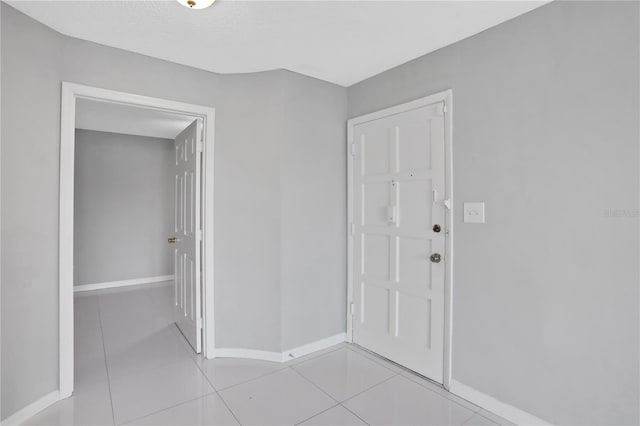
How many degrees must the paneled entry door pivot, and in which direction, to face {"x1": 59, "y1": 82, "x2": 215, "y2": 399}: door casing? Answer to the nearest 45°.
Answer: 0° — it already faces it

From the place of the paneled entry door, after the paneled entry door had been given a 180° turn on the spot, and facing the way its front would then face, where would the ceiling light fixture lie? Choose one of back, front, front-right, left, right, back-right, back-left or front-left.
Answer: back

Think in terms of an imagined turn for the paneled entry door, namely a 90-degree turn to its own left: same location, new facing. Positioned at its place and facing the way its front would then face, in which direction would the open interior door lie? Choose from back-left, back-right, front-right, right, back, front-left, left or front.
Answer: back-right

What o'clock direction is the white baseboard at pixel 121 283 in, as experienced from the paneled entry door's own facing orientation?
The white baseboard is roughly at 2 o'clock from the paneled entry door.

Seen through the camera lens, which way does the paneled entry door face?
facing the viewer and to the left of the viewer

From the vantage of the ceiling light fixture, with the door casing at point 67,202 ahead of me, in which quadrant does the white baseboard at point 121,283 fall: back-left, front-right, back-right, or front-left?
front-right
